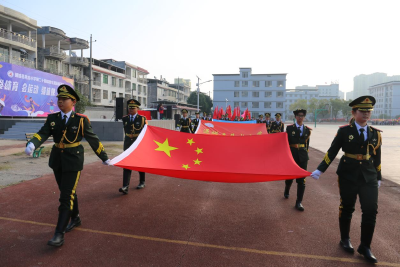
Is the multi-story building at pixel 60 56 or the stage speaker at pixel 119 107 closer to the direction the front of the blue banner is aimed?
the stage speaker

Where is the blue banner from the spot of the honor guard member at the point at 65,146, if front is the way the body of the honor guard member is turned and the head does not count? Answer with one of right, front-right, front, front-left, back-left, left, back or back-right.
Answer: back-right

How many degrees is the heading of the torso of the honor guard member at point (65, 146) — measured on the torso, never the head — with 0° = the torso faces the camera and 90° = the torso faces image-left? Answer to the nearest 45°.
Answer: approximately 45°

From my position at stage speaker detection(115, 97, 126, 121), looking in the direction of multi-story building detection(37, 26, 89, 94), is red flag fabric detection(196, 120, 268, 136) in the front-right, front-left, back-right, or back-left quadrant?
back-right
